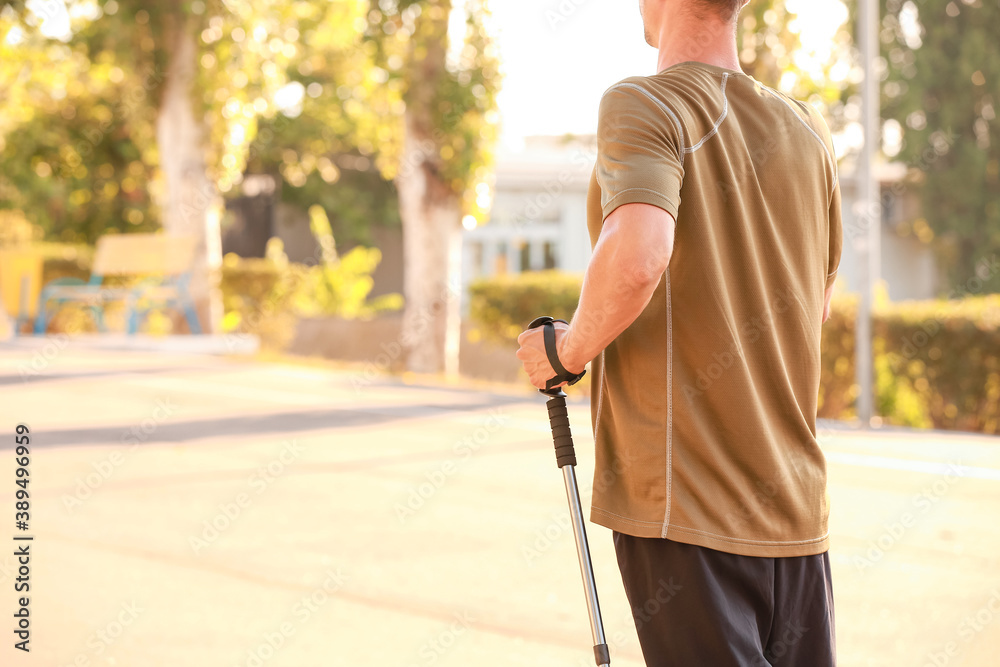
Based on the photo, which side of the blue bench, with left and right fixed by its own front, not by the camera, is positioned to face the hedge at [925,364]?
left

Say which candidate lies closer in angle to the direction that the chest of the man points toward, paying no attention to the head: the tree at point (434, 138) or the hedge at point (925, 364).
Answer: the tree

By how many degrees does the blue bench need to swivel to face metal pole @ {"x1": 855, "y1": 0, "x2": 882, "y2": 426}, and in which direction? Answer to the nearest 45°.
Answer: approximately 90° to its left

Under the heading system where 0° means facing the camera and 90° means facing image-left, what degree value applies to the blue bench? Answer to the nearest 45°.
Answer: approximately 45°

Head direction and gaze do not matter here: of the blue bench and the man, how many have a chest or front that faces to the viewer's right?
0

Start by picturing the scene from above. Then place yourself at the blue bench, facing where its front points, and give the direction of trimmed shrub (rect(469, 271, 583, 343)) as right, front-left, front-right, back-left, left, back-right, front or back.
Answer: left

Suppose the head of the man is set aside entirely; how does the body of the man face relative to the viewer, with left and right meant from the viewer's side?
facing away from the viewer and to the left of the viewer

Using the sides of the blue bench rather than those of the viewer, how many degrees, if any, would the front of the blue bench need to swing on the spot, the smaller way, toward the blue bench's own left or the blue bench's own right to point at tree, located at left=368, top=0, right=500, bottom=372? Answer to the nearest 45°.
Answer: approximately 90° to the blue bench's own left
